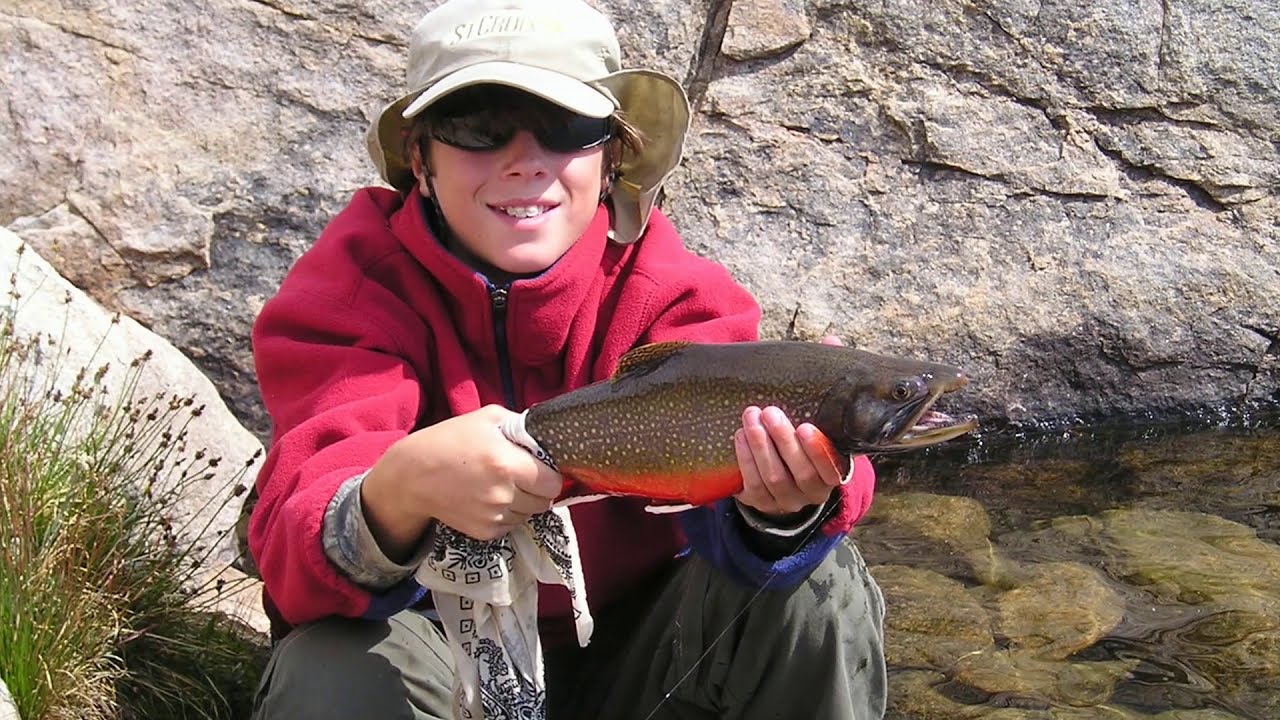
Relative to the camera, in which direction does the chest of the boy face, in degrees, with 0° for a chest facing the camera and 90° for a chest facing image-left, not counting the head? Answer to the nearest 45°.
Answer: approximately 0°

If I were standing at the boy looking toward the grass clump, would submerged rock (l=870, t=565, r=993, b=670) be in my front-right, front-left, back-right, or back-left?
back-right

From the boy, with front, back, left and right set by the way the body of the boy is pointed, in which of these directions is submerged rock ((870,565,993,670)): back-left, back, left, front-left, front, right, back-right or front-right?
back-left

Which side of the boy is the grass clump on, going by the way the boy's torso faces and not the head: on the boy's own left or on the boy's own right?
on the boy's own right
